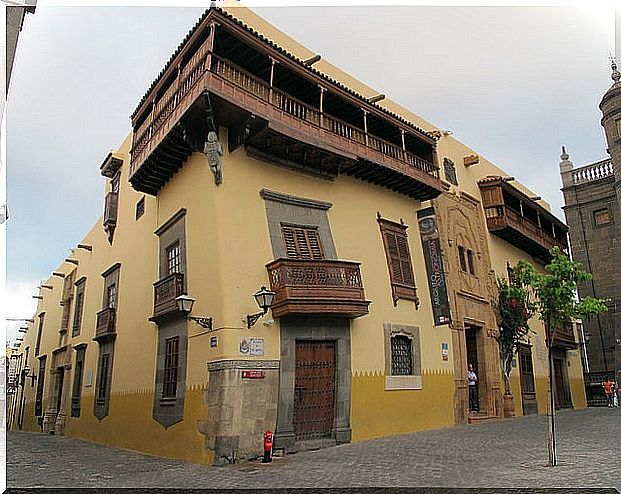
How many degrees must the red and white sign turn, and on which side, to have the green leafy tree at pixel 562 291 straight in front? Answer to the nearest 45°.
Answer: approximately 45° to its left

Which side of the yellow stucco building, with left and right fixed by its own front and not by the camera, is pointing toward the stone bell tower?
left

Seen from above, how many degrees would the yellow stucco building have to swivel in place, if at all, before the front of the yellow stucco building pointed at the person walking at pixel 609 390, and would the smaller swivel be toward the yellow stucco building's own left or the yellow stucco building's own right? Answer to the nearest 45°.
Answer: approximately 90° to the yellow stucco building's own left

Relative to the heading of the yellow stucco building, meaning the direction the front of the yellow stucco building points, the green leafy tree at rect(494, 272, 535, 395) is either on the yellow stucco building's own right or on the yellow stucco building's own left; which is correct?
on the yellow stucco building's own left

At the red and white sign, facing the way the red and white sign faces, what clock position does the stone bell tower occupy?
The stone bell tower is roughly at 8 o'clock from the red and white sign.

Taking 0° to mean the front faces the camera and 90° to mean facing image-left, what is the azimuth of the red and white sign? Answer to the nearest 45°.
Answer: approximately 0°

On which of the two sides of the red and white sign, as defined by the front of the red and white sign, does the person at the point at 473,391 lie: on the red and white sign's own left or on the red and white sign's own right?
on the red and white sign's own left

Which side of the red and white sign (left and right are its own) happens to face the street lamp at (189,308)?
right
